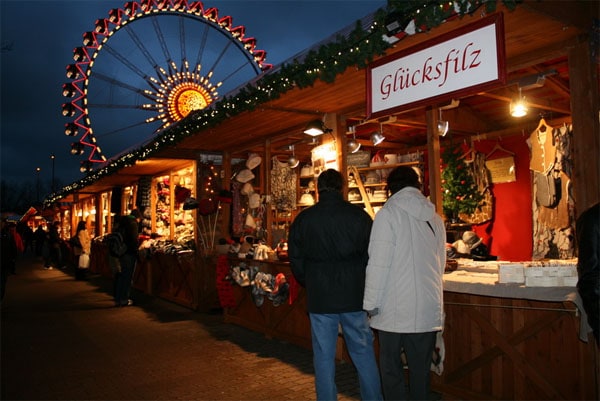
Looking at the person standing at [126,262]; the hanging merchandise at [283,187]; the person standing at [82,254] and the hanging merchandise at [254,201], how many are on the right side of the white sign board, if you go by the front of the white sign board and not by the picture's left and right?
4

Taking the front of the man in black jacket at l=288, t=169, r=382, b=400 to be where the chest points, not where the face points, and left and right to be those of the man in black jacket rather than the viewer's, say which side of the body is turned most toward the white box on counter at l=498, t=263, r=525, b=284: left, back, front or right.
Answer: right

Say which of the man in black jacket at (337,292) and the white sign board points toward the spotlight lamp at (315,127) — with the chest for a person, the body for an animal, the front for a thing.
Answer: the man in black jacket

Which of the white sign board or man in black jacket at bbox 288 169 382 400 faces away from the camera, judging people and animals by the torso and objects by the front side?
the man in black jacket

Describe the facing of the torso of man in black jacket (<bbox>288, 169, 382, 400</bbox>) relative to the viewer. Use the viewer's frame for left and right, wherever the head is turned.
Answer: facing away from the viewer

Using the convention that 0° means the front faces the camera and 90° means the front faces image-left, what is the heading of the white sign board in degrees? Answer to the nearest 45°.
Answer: approximately 45°

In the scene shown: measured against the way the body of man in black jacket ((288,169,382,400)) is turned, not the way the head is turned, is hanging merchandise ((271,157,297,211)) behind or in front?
in front

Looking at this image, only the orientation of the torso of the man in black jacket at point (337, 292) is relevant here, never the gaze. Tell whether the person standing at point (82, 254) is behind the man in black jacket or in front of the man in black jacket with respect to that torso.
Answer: in front

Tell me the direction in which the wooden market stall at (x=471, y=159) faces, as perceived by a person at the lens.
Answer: facing the viewer and to the left of the viewer

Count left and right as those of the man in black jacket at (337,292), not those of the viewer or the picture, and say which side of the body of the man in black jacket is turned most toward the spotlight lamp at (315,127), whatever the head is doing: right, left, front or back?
front

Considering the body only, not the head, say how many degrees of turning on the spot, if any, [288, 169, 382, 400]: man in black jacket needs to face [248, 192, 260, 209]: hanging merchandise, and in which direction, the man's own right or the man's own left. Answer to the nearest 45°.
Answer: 0° — they already face it

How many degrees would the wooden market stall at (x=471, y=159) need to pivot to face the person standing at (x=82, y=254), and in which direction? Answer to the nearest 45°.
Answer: approximately 90° to its right

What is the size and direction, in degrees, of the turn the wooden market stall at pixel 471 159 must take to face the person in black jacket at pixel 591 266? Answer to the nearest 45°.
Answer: approximately 45° to its left
